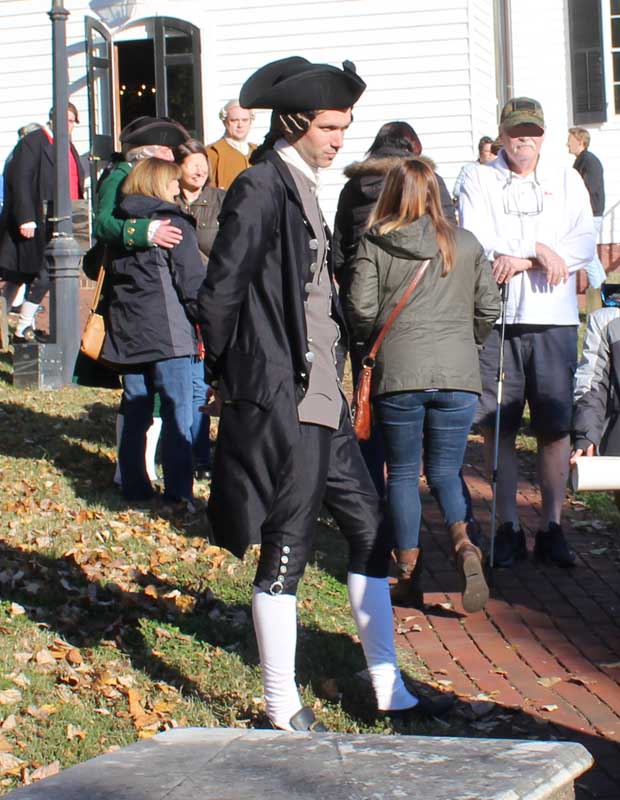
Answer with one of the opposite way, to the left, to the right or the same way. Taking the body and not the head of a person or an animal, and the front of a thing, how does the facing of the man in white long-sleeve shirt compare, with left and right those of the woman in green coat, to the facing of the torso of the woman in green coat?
the opposite way

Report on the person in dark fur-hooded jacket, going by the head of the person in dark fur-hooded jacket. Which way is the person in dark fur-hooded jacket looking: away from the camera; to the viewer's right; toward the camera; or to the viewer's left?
away from the camera

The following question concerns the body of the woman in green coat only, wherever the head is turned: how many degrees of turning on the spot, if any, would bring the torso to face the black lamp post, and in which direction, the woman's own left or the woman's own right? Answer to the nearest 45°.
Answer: approximately 45° to the woman's own left

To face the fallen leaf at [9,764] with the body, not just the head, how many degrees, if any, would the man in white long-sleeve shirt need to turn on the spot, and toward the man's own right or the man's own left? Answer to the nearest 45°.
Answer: approximately 45° to the man's own right

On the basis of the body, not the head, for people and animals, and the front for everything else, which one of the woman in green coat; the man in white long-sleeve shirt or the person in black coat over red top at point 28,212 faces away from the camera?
the woman in green coat

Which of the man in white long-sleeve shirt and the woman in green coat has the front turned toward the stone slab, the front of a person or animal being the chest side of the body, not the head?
the man in white long-sleeve shirt

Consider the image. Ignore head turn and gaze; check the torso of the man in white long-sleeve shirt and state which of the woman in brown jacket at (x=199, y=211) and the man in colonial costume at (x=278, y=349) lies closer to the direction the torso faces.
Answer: the man in colonial costume

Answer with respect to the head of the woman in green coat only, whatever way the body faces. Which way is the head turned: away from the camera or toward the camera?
away from the camera

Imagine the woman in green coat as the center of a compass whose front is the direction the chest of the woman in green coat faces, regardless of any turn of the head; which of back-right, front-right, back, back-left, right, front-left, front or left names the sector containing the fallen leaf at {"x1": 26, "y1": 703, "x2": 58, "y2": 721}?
back-left

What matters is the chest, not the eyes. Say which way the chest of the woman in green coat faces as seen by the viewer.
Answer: away from the camera

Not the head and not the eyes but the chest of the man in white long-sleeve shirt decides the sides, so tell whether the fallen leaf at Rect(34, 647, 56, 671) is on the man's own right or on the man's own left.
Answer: on the man's own right

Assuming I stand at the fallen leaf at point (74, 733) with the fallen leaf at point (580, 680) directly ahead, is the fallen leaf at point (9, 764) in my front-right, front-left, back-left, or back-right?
back-right

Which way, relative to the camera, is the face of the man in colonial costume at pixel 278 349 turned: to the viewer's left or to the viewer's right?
to the viewer's right
